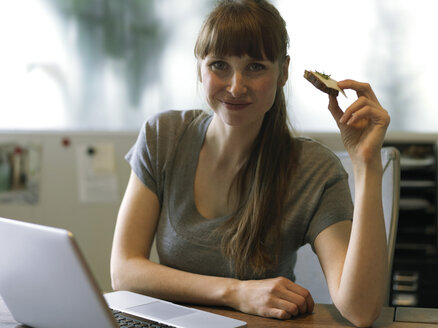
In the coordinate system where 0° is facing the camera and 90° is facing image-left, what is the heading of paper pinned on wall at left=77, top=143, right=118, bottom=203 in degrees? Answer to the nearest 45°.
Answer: approximately 0°

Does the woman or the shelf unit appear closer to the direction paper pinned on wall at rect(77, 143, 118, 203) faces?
the woman

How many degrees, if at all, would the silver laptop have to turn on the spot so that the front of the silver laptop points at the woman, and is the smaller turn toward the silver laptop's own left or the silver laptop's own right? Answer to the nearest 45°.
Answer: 0° — it already faces them

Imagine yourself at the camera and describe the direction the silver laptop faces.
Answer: facing away from the viewer and to the right of the viewer

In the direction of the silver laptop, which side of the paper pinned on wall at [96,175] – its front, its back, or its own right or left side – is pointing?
front

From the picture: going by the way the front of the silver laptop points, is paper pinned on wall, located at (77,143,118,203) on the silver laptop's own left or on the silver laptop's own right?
on the silver laptop's own left

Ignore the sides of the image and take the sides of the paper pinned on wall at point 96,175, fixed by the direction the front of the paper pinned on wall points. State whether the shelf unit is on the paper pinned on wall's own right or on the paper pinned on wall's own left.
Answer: on the paper pinned on wall's own left

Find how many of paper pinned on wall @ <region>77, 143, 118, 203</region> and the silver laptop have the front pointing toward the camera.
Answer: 1

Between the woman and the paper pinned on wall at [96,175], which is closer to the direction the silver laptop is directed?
the woman

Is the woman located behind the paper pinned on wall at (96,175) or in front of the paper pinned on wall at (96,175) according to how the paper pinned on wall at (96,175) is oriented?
in front

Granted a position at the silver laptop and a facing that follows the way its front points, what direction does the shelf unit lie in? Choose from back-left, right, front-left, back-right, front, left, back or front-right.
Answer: front

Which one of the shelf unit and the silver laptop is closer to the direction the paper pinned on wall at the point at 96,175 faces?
the silver laptop

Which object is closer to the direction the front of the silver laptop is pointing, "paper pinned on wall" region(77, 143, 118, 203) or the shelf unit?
the shelf unit
